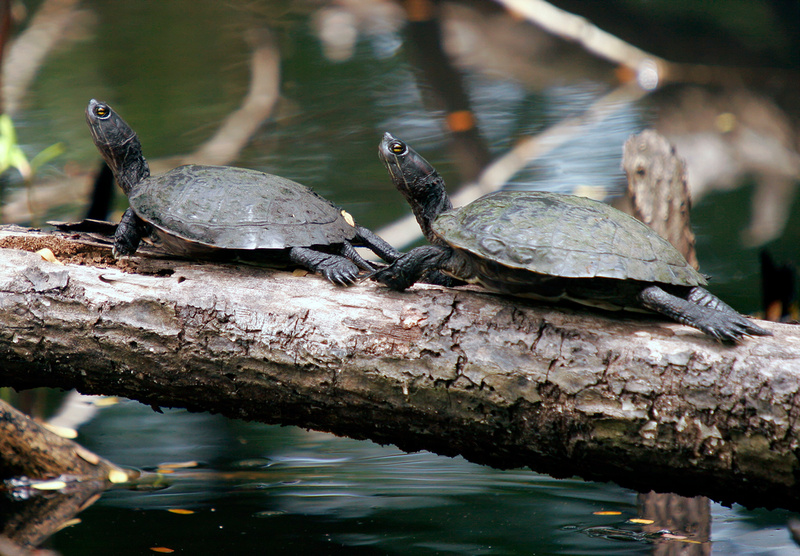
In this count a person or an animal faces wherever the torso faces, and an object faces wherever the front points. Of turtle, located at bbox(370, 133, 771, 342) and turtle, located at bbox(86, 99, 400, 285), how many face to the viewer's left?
2

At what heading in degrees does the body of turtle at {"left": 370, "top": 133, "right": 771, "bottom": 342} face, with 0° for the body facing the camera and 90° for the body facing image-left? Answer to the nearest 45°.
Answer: approximately 90°

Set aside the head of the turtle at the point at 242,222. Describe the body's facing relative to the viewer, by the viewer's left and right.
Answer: facing to the left of the viewer

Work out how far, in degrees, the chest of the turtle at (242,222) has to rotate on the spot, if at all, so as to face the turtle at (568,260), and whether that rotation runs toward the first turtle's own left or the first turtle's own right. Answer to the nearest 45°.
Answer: approximately 135° to the first turtle's own left
